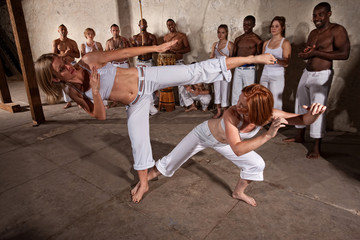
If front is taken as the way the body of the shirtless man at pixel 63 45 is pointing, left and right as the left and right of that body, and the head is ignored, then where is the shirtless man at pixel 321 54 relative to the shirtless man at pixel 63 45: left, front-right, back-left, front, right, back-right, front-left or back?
front-left

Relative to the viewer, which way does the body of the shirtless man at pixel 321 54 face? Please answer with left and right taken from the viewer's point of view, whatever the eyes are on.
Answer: facing the viewer and to the left of the viewer

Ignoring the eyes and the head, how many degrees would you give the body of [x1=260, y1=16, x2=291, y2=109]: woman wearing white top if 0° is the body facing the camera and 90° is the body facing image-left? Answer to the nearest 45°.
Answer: approximately 45°

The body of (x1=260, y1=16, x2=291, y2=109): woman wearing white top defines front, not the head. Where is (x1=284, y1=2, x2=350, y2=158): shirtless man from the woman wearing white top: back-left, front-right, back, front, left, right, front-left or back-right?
left

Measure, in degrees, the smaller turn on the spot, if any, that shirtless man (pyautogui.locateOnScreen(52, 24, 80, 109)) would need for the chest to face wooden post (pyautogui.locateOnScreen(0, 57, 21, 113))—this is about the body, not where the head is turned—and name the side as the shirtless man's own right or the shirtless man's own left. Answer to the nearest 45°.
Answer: approximately 90° to the shirtless man's own right

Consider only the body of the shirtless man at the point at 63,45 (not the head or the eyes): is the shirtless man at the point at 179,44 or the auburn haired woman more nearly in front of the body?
the auburn haired woman

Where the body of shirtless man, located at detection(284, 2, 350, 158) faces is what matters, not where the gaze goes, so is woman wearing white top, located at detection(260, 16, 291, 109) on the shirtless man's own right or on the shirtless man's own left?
on the shirtless man's own right

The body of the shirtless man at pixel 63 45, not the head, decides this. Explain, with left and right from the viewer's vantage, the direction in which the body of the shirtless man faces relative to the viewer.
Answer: facing the viewer

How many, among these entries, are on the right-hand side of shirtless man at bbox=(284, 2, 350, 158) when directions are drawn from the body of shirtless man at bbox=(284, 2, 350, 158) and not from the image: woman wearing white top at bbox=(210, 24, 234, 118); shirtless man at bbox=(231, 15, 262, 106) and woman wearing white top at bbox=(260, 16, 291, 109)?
3

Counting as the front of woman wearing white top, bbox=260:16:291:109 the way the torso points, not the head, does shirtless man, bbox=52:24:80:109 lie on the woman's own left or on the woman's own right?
on the woman's own right

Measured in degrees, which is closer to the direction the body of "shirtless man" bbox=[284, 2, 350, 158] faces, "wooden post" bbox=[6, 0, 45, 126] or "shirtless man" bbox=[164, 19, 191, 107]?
the wooden post

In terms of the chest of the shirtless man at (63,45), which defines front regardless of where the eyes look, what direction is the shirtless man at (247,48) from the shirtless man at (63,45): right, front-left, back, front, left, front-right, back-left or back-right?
front-left

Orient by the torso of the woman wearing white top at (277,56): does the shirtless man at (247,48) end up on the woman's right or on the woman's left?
on the woman's right

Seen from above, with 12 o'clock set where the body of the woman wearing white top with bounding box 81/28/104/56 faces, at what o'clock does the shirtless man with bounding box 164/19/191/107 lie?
The shirtless man is roughly at 10 o'clock from the woman wearing white top.

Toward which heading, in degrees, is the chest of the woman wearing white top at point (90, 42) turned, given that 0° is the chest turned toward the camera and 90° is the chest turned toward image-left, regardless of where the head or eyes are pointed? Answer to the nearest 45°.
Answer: approximately 0°
